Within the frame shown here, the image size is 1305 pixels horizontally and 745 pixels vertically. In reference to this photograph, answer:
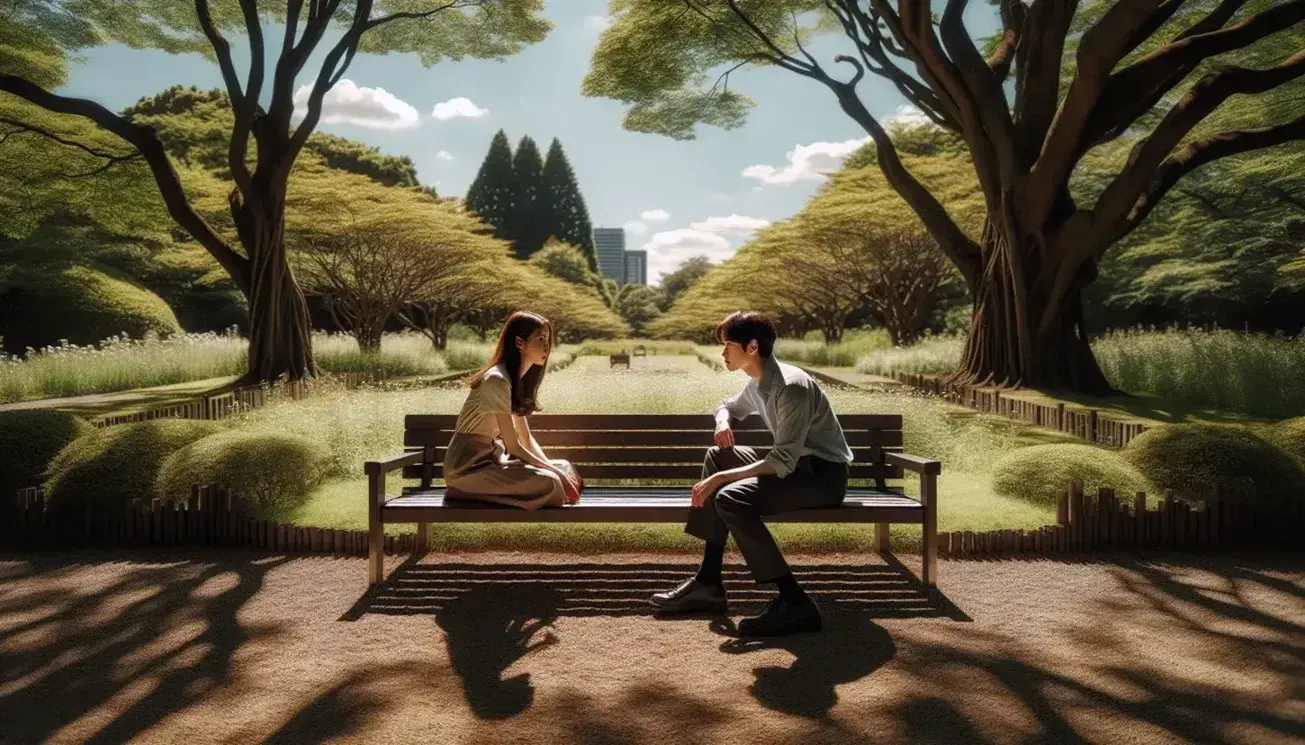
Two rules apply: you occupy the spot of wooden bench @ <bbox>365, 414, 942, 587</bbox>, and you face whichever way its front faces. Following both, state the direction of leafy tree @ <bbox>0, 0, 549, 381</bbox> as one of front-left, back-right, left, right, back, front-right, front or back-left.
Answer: back-right

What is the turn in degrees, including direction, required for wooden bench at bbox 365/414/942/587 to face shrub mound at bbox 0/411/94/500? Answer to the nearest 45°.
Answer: approximately 90° to its right

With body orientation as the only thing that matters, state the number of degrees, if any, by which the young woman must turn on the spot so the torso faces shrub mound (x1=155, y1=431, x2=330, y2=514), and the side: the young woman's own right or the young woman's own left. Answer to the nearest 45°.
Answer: approximately 135° to the young woman's own left

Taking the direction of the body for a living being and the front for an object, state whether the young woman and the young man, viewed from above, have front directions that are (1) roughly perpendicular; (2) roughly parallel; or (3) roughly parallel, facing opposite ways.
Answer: roughly parallel, facing opposite ways

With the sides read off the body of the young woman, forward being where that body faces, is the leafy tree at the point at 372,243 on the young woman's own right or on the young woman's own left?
on the young woman's own left

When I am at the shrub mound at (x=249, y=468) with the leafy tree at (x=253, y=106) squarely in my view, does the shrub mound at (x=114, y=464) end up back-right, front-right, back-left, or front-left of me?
front-left

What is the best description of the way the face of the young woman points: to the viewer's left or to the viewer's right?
to the viewer's right

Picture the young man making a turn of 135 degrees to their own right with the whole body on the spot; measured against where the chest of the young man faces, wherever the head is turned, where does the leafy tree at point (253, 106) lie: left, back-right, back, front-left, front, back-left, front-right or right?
left

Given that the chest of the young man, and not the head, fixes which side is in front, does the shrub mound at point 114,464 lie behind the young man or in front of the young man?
in front

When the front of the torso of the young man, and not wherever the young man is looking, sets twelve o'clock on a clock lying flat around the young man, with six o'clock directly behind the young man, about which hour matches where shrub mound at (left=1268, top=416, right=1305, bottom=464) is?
The shrub mound is roughly at 5 o'clock from the young man.

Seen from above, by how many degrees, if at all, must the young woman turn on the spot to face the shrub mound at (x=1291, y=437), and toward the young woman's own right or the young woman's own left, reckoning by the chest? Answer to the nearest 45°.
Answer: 0° — they already face it

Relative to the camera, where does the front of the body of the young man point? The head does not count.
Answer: to the viewer's left

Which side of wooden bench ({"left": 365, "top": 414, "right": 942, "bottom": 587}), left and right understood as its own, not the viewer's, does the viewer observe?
front

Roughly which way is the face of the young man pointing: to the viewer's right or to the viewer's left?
to the viewer's left

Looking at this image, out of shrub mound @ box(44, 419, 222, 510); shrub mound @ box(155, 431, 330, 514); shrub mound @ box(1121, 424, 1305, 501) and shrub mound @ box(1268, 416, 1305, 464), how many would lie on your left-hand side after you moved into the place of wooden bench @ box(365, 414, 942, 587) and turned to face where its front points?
2

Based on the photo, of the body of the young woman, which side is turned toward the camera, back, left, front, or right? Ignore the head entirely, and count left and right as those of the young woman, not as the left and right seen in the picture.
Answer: right

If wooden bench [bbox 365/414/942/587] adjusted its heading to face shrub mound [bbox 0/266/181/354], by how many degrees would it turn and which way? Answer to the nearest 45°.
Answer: approximately 135° to its right
